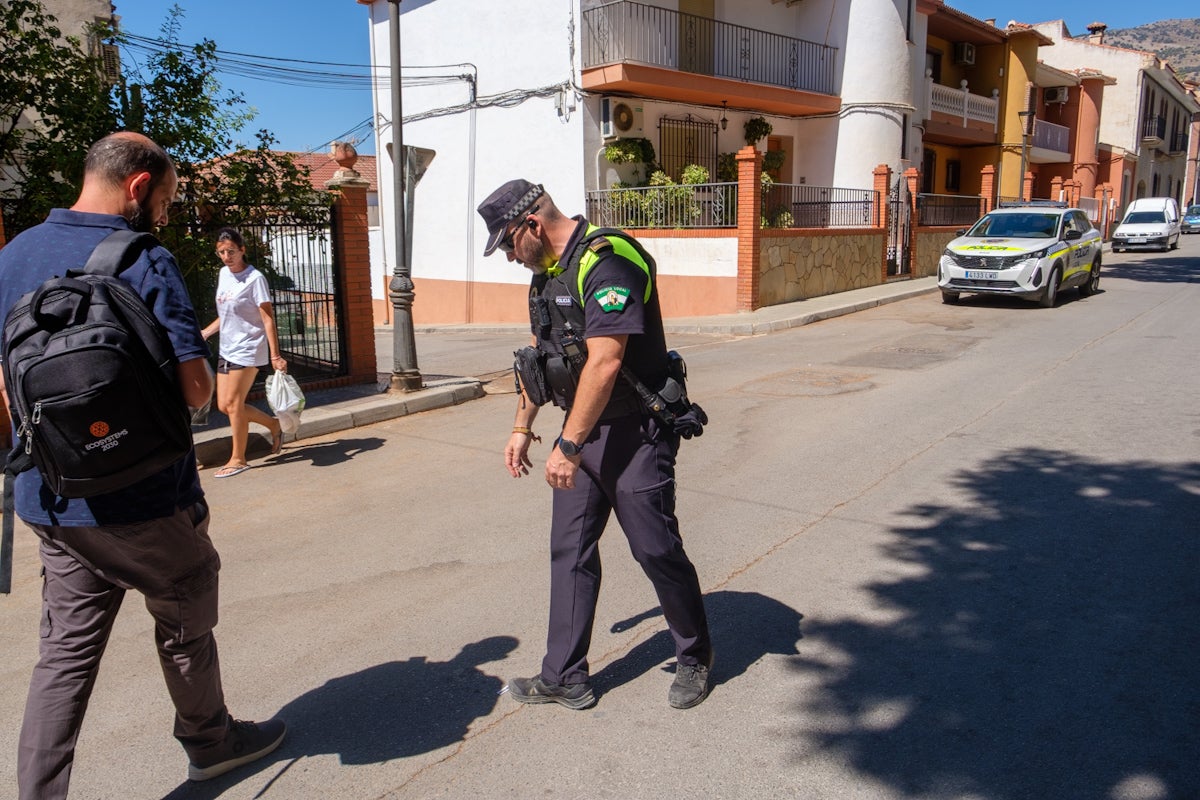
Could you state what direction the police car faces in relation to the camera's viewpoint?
facing the viewer and to the left of the viewer

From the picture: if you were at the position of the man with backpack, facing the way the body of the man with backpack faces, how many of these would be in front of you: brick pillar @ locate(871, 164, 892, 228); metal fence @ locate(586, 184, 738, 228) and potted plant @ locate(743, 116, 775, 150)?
3

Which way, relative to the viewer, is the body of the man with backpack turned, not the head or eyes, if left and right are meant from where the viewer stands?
facing away from the viewer and to the right of the viewer

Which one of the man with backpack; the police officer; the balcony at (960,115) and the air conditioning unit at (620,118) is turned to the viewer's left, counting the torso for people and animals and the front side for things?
the police officer

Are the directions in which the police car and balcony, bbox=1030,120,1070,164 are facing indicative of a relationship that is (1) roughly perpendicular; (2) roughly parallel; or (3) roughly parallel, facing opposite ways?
roughly perpendicular

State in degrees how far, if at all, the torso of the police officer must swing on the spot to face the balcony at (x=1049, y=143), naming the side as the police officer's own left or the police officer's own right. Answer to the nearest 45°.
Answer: approximately 135° to the police officer's own right

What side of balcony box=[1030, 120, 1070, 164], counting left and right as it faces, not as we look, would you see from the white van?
front

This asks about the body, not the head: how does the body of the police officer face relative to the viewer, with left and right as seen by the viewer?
facing to the left of the viewer

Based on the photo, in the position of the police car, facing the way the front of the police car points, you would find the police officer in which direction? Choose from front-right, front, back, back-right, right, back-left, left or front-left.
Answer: front-left

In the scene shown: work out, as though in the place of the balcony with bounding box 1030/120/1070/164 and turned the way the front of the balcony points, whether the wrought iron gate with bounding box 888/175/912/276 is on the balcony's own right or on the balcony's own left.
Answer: on the balcony's own right

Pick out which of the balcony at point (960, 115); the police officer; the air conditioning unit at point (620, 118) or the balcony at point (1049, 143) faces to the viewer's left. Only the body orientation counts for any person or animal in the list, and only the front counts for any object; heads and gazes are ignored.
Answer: the police officer

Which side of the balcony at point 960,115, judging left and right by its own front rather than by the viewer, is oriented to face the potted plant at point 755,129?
right

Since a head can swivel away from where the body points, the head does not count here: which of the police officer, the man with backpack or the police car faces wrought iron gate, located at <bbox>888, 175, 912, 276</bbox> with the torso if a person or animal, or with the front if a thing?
the man with backpack

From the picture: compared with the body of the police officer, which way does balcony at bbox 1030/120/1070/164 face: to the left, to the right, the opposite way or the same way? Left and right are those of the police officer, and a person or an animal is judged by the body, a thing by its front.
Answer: to the left

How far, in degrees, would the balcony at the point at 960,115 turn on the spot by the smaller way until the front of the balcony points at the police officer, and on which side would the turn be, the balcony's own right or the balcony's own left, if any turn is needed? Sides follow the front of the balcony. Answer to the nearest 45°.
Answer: approximately 45° to the balcony's own right

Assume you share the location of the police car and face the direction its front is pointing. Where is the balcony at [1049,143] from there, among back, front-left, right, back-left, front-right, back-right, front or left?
back-right

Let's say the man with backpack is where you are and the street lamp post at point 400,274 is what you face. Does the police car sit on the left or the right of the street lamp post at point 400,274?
right

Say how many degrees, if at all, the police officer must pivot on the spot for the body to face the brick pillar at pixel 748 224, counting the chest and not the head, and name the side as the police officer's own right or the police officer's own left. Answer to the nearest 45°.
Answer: approximately 90° to the police officer's own right
